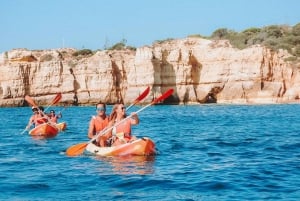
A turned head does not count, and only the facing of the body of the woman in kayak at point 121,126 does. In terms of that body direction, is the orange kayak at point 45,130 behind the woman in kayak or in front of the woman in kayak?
behind

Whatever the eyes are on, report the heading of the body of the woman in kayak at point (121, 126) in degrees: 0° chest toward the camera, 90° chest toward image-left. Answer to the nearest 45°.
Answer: approximately 315°

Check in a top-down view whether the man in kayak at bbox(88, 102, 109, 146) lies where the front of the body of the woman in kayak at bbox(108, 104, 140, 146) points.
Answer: no

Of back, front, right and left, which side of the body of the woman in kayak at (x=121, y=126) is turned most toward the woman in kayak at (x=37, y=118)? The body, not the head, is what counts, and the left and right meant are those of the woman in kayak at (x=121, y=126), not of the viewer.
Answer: back
